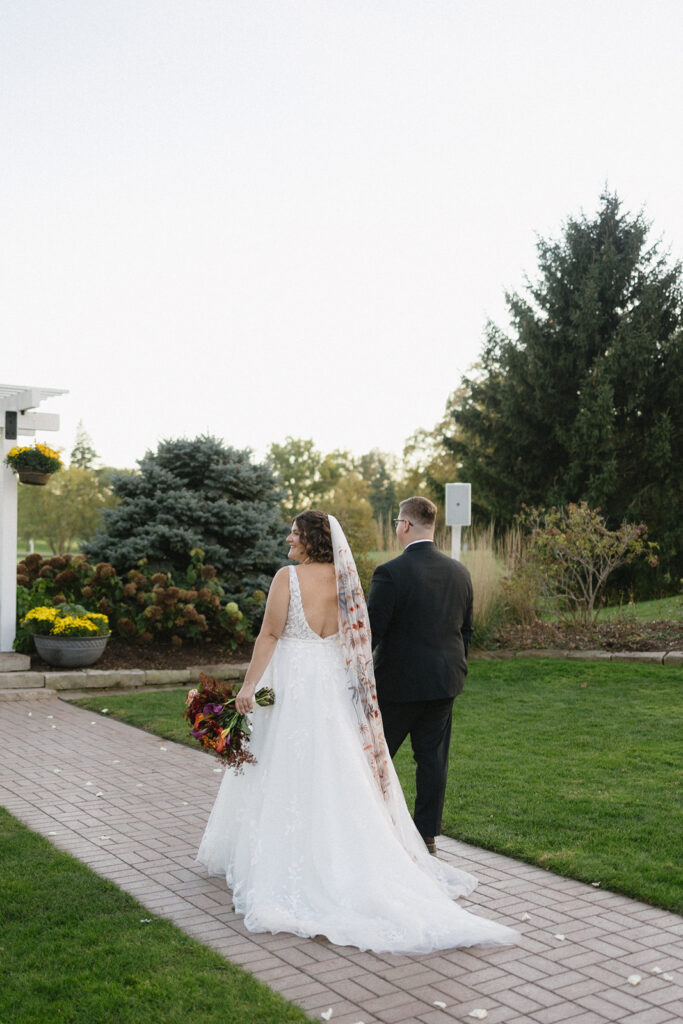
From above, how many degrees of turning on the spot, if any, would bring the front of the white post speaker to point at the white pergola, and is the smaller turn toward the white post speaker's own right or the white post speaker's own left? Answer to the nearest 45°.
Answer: approximately 90° to the white post speaker's own right

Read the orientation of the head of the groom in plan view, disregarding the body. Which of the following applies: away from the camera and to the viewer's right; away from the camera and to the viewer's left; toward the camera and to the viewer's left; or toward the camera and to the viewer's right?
away from the camera and to the viewer's left

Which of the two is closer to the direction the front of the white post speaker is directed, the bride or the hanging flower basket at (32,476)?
the bride

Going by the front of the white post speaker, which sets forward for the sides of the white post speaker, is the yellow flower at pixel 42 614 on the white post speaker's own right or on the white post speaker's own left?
on the white post speaker's own right

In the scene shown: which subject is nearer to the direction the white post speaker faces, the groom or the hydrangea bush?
the groom

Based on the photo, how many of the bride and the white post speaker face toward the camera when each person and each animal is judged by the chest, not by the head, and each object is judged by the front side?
1

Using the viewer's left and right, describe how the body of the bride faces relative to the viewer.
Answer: facing away from the viewer and to the left of the viewer

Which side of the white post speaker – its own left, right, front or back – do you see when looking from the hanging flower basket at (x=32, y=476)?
right
